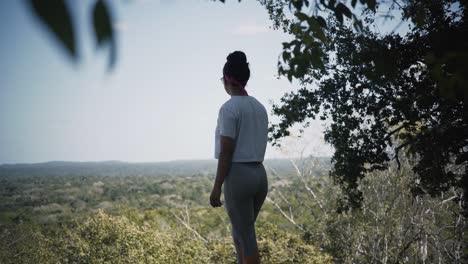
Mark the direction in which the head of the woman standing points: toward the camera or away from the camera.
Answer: away from the camera

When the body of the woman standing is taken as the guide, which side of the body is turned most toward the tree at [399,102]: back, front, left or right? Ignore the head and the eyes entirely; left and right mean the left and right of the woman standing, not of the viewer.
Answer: right

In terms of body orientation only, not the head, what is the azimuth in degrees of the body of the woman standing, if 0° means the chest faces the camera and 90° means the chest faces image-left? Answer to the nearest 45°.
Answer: approximately 135°
